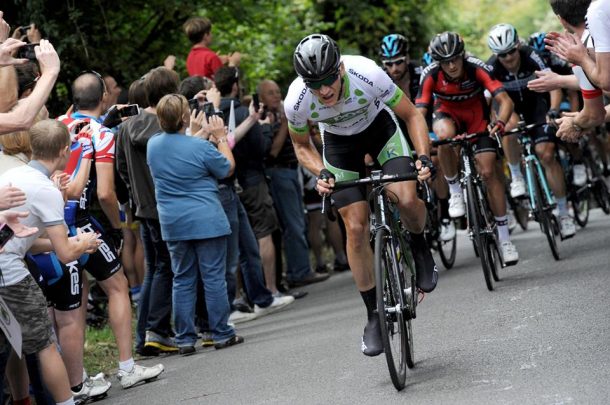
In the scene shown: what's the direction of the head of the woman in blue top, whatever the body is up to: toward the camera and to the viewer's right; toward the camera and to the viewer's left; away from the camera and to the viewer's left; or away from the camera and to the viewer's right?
away from the camera and to the viewer's right

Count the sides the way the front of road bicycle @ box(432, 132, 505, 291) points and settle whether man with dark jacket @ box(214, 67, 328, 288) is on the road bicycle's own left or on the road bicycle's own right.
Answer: on the road bicycle's own right

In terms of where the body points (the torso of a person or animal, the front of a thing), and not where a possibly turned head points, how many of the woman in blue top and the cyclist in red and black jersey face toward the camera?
1

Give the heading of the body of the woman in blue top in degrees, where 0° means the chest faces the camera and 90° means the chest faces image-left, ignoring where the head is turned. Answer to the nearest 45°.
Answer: approximately 225°

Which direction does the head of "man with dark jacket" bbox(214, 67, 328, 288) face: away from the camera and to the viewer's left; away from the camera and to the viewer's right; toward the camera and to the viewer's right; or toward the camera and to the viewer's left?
away from the camera and to the viewer's right

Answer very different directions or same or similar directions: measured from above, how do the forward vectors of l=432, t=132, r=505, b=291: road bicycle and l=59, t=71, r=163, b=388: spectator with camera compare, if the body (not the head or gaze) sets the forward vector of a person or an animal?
very different directions

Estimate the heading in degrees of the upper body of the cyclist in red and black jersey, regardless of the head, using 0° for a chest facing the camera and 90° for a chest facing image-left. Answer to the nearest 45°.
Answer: approximately 0°

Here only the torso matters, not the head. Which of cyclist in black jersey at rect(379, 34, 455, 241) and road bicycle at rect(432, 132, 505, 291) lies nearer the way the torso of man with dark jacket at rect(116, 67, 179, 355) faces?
the cyclist in black jersey
